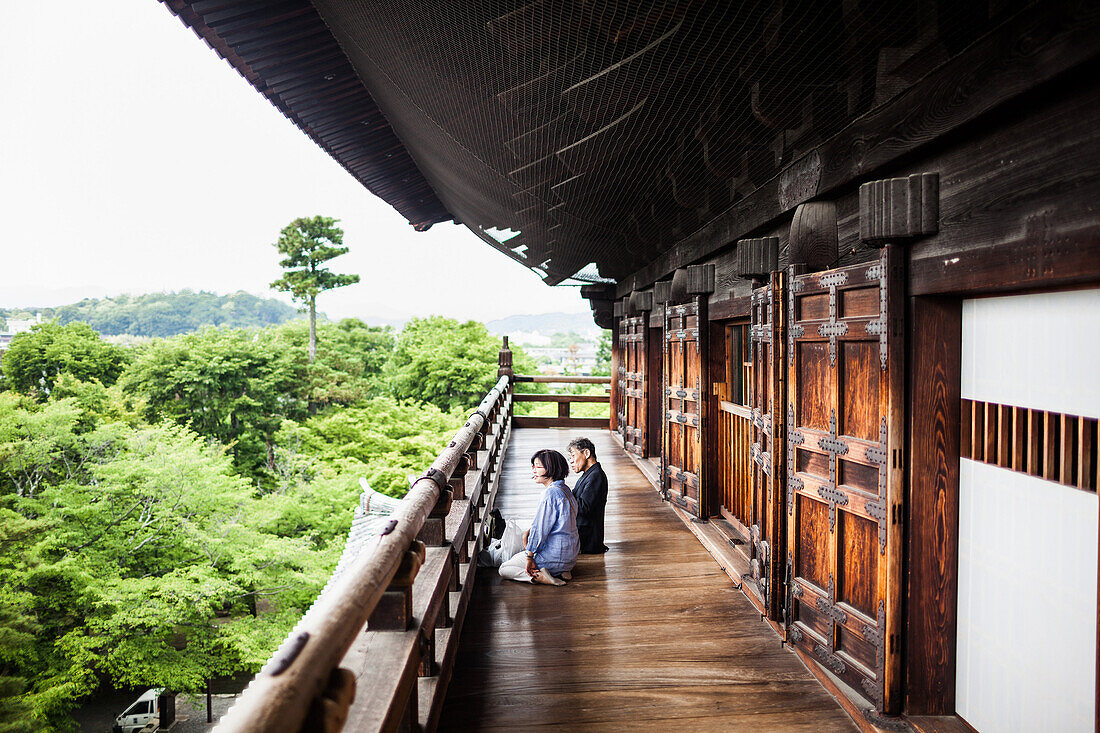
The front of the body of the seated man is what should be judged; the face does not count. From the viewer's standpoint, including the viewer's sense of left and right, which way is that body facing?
facing to the left of the viewer

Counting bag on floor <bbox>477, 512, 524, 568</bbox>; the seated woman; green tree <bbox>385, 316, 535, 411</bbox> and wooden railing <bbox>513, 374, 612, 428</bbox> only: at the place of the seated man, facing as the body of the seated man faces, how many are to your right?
2

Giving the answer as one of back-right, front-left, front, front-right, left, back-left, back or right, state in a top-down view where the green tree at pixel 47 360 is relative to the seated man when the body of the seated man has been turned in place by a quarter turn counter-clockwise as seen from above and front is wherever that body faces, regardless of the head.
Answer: back-right

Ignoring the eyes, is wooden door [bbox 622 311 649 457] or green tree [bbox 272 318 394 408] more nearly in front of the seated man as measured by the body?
the green tree

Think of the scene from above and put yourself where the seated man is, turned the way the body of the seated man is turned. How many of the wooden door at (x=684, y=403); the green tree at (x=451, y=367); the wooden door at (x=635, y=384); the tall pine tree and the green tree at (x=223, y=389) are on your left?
0

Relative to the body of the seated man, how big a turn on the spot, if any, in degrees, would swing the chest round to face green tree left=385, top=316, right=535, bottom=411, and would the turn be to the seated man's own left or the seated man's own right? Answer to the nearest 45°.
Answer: approximately 90° to the seated man's own right

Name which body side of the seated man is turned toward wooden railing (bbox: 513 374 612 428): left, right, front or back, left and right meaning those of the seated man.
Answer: right

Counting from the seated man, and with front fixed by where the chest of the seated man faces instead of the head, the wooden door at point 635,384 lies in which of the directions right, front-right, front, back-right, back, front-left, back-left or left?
right

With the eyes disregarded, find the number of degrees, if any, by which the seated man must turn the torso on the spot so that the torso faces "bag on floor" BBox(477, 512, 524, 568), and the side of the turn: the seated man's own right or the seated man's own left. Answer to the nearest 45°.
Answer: approximately 45° to the seated man's own left

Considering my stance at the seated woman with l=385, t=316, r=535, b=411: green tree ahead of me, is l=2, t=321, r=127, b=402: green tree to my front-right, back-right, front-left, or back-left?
front-left

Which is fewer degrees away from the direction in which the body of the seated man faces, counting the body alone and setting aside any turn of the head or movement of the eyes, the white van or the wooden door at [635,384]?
the white van

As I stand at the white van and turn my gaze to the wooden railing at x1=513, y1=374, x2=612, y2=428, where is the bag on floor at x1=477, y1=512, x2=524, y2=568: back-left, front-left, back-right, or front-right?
front-right

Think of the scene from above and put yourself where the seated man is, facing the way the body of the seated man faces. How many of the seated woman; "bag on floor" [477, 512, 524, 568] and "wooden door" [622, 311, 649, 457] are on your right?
1

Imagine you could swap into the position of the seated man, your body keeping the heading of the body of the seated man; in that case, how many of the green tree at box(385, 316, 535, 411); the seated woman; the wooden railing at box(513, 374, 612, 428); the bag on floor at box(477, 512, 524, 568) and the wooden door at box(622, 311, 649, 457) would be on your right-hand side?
3

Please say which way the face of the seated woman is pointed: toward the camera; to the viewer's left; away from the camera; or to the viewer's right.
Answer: to the viewer's left

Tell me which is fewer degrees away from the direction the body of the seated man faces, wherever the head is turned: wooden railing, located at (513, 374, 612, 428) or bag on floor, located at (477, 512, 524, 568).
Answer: the bag on floor

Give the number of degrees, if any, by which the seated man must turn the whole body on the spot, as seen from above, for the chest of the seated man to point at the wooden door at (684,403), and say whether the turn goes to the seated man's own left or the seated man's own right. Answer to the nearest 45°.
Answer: approximately 135° to the seated man's own right
